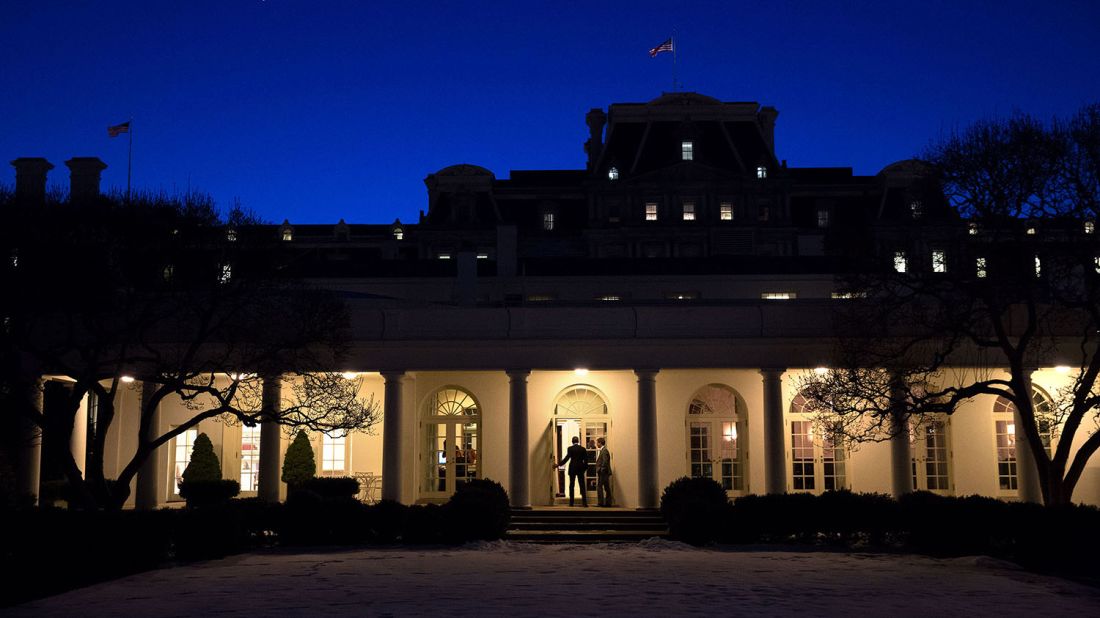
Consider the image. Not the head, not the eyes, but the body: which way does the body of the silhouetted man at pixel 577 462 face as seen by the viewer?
away from the camera

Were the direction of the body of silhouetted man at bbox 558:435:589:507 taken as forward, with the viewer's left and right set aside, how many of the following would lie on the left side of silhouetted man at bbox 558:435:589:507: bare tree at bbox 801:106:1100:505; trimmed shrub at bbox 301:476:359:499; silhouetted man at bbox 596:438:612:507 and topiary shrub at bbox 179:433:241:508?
2

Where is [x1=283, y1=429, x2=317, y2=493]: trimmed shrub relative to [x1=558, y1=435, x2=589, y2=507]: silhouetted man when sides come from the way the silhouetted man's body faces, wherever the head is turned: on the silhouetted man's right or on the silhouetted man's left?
on the silhouetted man's left

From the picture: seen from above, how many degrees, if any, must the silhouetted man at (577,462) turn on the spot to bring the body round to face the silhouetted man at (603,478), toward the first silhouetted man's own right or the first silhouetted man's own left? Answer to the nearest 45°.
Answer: approximately 45° to the first silhouetted man's own right

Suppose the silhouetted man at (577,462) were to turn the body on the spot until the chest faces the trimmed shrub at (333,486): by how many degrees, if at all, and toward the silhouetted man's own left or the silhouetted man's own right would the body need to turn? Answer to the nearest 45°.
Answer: approximately 90° to the silhouetted man's own left

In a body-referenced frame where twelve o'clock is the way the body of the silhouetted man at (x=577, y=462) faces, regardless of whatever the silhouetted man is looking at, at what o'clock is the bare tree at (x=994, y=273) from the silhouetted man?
The bare tree is roughly at 4 o'clock from the silhouetted man.

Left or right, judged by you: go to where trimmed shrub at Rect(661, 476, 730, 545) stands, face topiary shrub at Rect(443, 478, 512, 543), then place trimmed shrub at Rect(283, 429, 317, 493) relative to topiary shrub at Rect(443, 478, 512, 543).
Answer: right

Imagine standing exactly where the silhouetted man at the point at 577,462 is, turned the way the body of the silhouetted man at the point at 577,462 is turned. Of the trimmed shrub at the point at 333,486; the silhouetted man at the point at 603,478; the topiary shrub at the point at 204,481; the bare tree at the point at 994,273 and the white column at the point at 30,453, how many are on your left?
3

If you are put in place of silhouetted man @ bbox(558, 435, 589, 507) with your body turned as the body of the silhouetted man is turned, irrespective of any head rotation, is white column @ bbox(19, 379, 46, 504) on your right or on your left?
on your left

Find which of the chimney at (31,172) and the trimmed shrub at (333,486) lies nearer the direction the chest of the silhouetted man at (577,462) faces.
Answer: the chimney

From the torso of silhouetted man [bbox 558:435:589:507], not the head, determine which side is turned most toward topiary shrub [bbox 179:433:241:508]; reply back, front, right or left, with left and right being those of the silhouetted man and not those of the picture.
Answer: left

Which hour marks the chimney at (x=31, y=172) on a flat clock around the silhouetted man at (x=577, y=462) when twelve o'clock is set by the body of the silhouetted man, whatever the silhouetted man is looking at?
The chimney is roughly at 10 o'clock from the silhouetted man.
